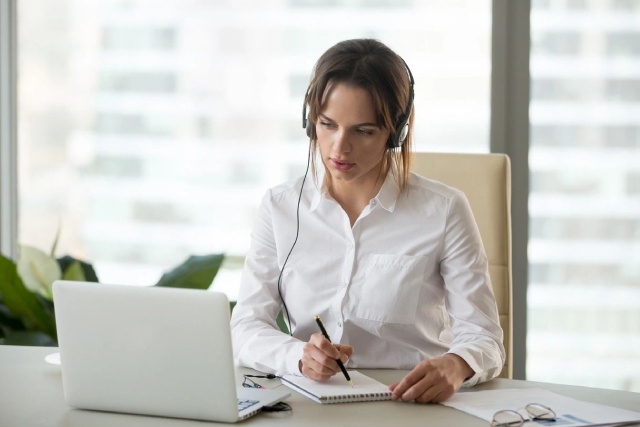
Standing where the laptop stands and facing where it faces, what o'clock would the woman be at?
The woman is roughly at 12 o'clock from the laptop.

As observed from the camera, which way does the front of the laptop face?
facing away from the viewer and to the right of the viewer

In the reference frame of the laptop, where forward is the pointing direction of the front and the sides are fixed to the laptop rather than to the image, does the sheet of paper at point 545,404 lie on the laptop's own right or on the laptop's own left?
on the laptop's own right

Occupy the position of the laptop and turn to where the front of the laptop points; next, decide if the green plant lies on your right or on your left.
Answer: on your left
